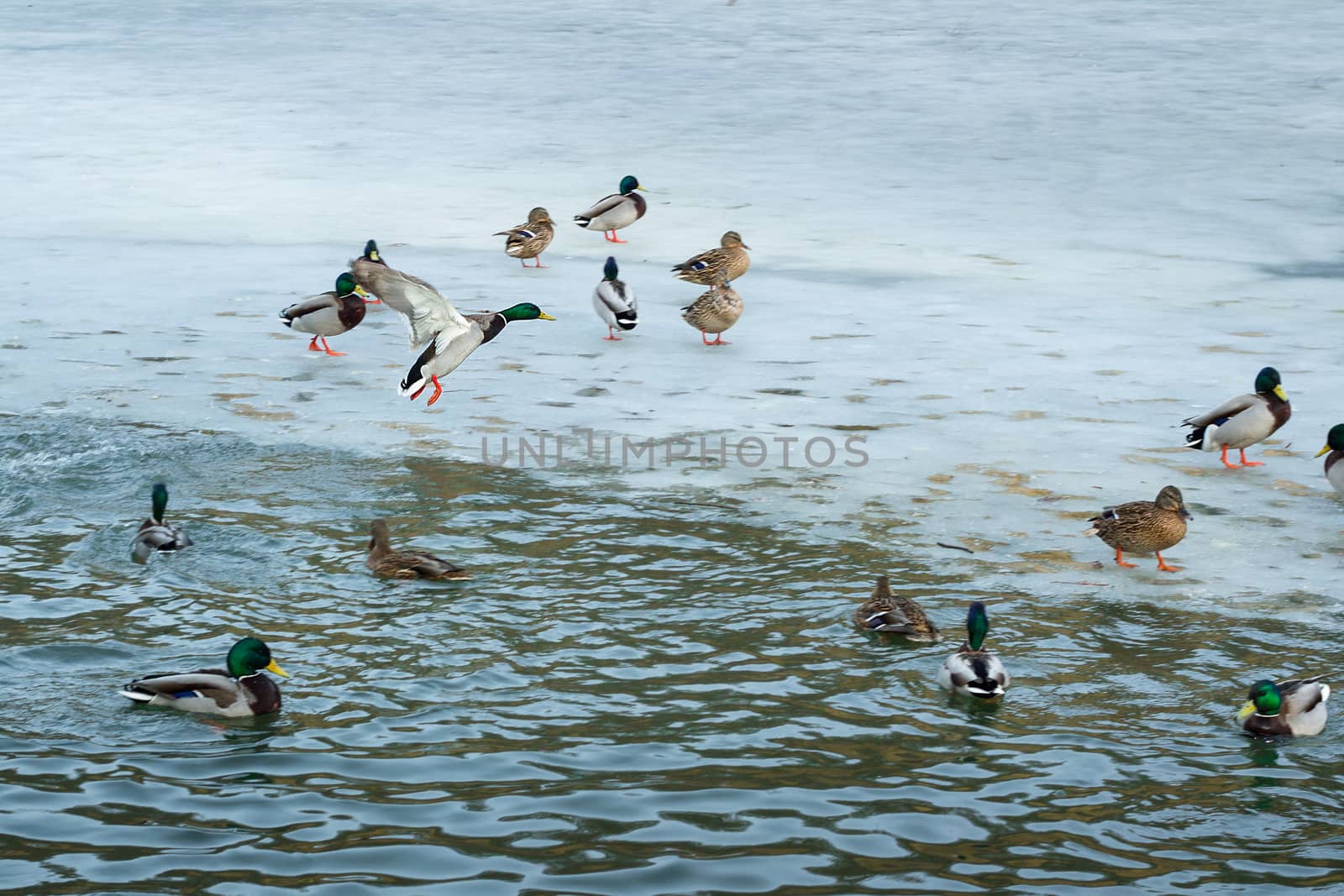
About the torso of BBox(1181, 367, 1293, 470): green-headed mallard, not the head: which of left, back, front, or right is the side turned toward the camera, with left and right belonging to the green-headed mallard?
right

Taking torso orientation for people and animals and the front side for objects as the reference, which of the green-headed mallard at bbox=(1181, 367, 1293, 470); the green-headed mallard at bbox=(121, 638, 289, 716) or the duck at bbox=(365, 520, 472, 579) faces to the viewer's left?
the duck

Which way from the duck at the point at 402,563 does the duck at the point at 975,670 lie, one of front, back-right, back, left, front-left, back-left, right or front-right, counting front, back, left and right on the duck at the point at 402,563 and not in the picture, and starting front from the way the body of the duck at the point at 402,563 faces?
back-left

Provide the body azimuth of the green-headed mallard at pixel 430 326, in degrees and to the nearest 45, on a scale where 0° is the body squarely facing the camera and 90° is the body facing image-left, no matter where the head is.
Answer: approximately 270°

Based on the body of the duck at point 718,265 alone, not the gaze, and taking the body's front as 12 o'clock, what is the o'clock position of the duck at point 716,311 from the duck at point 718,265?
the duck at point 716,311 is roughly at 3 o'clock from the duck at point 718,265.

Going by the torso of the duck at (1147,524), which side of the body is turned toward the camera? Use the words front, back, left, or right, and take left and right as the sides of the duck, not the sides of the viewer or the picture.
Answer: right

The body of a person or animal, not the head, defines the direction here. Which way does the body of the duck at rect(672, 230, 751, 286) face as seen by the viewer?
to the viewer's right

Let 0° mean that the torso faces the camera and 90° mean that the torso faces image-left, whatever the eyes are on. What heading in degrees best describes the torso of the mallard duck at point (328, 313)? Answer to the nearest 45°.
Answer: approximately 270°

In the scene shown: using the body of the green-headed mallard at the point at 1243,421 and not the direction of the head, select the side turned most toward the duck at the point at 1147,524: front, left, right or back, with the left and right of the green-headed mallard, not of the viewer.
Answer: right

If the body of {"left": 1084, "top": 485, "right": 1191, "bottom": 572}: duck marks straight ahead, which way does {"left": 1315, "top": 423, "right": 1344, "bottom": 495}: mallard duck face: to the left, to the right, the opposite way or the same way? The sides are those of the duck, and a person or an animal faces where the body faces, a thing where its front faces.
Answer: the opposite way

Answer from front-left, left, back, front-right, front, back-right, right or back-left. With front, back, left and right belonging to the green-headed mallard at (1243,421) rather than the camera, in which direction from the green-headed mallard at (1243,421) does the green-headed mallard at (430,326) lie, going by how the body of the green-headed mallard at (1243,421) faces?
back

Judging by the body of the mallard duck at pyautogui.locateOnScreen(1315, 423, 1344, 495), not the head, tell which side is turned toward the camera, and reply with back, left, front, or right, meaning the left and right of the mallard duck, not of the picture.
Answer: left

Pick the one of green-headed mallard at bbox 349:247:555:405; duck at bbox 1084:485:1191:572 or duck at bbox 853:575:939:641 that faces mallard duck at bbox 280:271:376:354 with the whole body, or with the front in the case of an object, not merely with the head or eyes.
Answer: duck at bbox 853:575:939:641

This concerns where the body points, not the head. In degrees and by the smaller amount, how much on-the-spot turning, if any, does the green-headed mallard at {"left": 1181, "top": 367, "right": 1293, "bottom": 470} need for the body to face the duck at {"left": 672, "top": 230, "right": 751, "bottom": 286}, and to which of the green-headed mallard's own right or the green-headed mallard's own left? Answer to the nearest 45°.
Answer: approximately 135° to the green-headed mallard's own left

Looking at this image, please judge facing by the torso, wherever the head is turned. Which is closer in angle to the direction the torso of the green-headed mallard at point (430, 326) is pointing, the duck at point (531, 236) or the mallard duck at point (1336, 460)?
the mallard duck

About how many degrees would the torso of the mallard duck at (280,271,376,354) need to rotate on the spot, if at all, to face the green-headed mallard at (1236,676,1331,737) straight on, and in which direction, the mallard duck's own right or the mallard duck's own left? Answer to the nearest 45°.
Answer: approximately 45° to the mallard duck's own right

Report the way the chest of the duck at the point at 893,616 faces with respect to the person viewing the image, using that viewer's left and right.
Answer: facing away from the viewer and to the left of the viewer
